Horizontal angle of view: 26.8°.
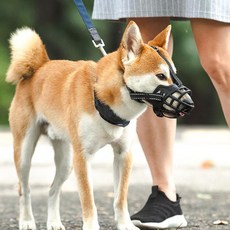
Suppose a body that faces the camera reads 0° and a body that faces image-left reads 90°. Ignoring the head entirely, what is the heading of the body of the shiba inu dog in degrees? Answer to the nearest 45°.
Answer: approximately 315°
